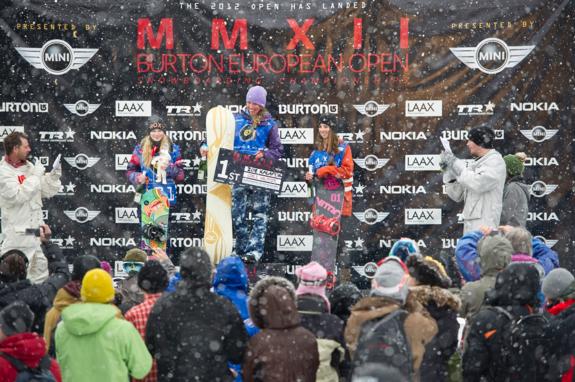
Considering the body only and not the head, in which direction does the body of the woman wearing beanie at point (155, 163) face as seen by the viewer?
toward the camera

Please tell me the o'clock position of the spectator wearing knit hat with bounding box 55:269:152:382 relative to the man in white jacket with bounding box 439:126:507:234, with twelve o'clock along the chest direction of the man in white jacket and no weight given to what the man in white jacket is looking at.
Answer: The spectator wearing knit hat is roughly at 10 o'clock from the man in white jacket.

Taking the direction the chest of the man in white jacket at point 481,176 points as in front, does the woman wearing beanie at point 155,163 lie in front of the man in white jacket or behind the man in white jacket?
in front

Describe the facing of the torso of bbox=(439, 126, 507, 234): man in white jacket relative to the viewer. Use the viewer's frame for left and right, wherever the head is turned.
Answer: facing to the left of the viewer

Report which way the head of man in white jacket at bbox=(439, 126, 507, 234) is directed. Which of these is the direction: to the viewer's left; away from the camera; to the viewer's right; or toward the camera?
to the viewer's left

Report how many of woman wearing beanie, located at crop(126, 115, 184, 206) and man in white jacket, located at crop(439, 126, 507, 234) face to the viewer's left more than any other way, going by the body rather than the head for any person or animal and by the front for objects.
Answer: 1

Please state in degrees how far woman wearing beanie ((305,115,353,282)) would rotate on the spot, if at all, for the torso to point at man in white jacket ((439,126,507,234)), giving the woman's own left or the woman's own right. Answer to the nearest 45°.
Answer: approximately 90° to the woman's own left

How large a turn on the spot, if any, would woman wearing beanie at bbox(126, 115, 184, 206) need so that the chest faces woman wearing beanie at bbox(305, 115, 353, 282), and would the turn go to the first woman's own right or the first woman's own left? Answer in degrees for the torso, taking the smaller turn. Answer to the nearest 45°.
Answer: approximately 90° to the first woman's own left

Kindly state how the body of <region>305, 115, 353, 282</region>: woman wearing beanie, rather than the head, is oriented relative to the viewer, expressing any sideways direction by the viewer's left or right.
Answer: facing the viewer and to the left of the viewer

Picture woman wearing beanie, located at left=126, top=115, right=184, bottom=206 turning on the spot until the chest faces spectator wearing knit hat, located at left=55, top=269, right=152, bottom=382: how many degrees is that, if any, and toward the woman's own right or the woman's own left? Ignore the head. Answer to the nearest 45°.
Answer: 0° — they already face them

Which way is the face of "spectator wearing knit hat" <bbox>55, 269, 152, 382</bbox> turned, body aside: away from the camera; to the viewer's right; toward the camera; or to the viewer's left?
away from the camera

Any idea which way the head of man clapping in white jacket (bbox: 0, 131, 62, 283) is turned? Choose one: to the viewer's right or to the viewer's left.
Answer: to the viewer's right
